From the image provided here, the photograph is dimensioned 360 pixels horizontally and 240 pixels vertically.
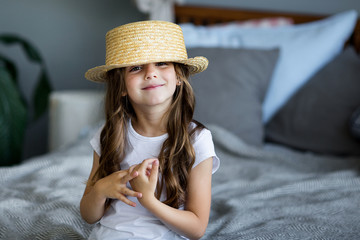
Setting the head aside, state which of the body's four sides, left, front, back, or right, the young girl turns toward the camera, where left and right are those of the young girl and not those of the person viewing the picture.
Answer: front

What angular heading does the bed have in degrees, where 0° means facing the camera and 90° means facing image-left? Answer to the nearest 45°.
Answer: approximately 45°

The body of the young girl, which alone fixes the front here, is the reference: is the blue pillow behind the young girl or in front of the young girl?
behind

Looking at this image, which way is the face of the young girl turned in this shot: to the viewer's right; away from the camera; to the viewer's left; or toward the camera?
toward the camera
